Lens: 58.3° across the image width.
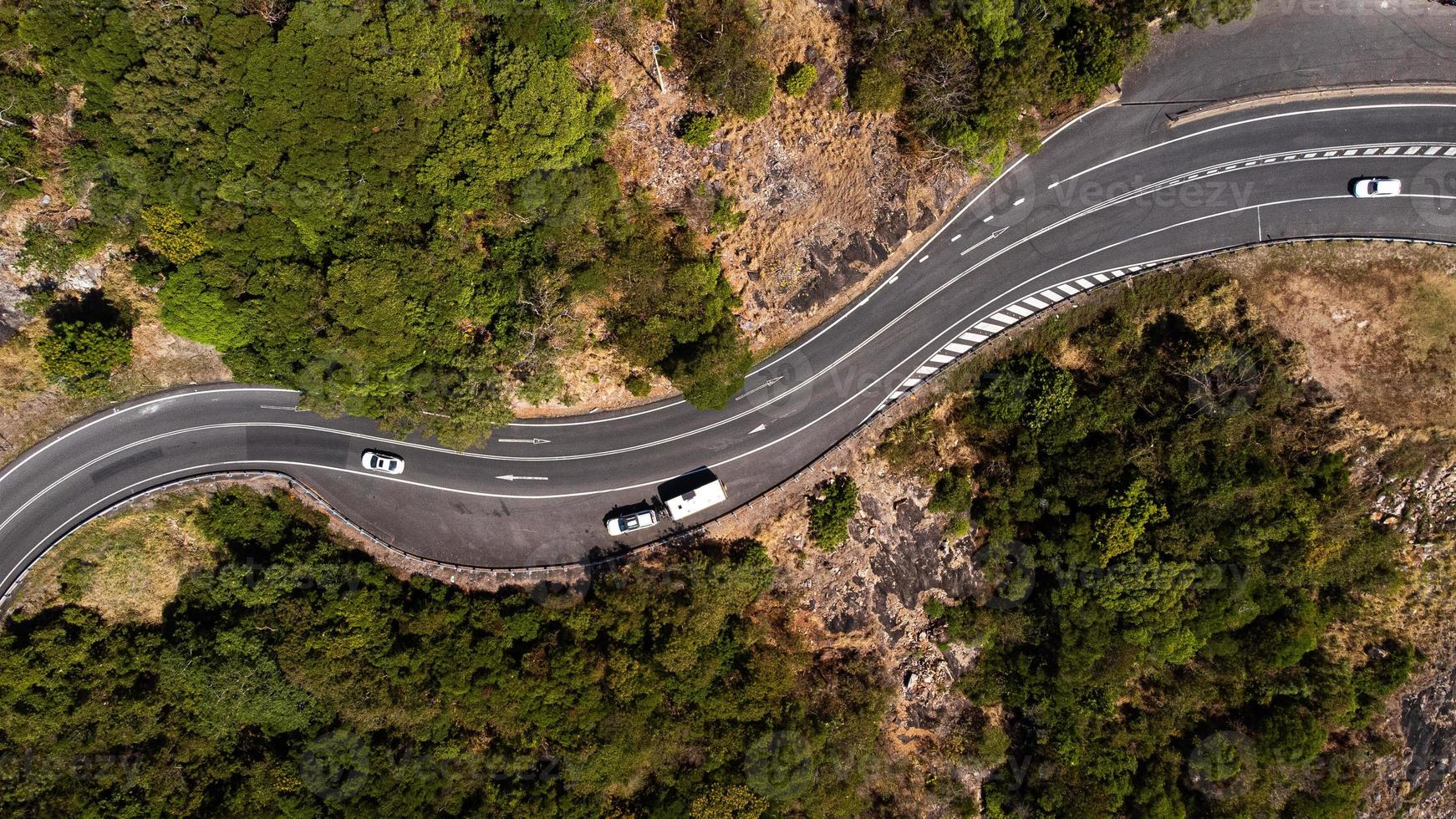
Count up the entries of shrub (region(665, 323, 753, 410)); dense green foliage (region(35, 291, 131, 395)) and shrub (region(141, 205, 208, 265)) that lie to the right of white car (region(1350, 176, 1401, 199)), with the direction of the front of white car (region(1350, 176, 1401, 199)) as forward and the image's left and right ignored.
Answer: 0

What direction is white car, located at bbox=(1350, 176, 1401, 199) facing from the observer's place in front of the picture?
facing to the left of the viewer

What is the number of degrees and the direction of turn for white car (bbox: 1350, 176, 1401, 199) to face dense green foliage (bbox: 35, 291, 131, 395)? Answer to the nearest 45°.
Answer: approximately 45° to its left

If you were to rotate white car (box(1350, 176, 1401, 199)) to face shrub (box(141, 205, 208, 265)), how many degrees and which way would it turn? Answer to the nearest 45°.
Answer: approximately 45° to its left
